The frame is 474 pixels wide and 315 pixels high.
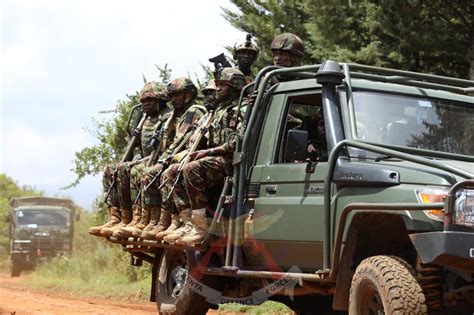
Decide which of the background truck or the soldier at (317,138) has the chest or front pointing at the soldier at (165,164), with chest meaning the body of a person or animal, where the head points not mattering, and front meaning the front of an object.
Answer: the background truck

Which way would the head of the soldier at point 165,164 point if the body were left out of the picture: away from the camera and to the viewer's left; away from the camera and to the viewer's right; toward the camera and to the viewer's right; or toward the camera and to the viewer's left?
toward the camera and to the viewer's left

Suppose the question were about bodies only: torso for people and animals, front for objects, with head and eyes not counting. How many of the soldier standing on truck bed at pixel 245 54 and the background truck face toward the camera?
2

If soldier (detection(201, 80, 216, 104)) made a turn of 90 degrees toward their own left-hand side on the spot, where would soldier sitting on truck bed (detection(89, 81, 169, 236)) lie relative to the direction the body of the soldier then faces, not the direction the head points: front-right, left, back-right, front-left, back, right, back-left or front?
back

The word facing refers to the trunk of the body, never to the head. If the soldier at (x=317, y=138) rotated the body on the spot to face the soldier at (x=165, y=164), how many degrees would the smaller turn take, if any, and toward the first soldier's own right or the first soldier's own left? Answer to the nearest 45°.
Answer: approximately 180°

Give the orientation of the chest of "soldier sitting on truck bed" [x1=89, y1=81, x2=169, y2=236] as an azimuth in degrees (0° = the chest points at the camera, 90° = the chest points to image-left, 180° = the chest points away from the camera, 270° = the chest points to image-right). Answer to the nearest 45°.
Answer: approximately 45°

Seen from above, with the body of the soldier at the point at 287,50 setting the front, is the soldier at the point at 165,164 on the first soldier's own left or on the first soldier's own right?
on the first soldier's own right

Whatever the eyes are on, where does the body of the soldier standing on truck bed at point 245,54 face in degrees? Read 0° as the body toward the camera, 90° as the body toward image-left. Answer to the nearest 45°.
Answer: approximately 0°

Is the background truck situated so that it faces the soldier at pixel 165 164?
yes
